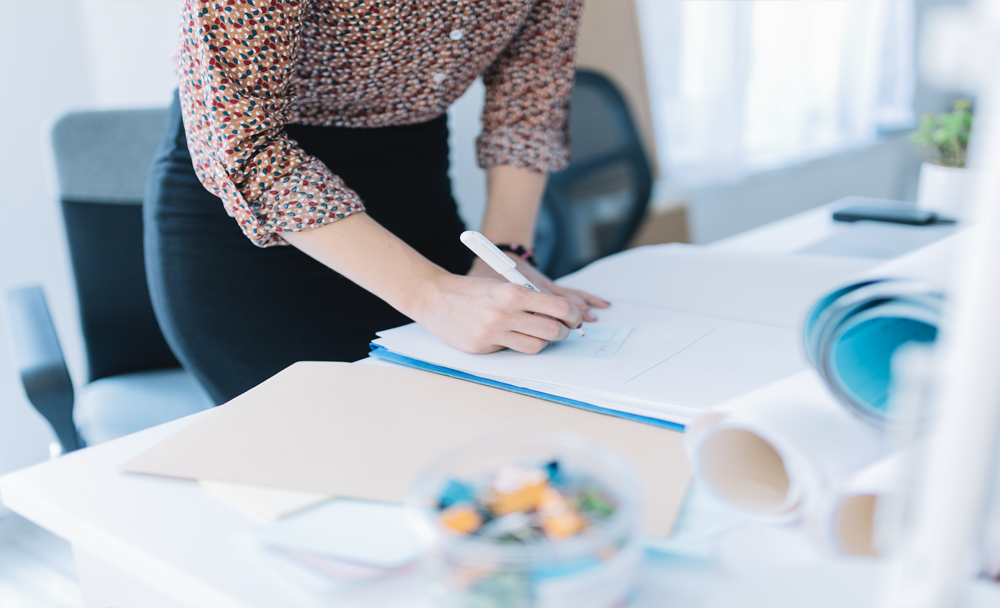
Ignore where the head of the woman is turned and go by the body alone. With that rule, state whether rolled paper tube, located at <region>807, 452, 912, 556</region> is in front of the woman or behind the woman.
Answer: in front

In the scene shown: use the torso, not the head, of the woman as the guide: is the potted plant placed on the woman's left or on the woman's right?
on the woman's left

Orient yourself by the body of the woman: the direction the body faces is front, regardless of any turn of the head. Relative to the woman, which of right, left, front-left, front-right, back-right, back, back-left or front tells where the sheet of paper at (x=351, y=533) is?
front-right

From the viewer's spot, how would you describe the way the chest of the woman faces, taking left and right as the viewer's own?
facing the viewer and to the right of the viewer

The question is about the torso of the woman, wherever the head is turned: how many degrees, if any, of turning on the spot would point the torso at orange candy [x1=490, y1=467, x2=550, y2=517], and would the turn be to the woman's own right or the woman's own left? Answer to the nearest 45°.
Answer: approximately 45° to the woman's own right

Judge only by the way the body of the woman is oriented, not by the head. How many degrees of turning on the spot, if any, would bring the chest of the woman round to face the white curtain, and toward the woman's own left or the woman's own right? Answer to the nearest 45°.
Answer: approximately 90° to the woman's own left
